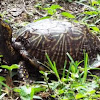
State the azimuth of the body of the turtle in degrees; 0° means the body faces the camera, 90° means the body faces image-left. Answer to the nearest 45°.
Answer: approximately 90°
